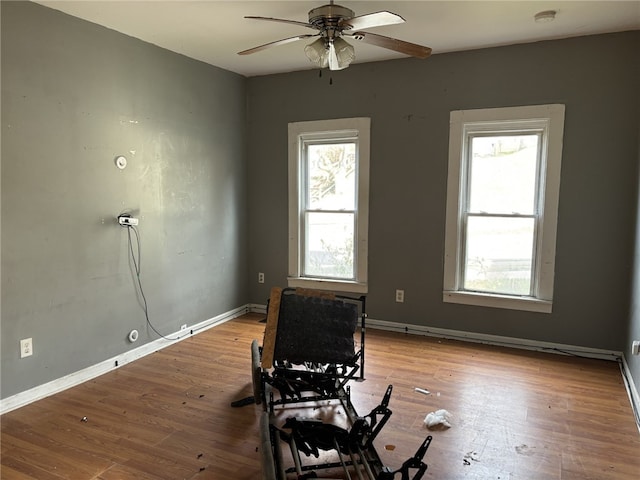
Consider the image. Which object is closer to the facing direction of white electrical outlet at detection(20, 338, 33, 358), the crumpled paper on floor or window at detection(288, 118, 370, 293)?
the crumpled paper on floor

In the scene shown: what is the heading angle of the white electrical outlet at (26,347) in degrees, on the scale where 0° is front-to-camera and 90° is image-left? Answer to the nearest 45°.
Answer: approximately 315°

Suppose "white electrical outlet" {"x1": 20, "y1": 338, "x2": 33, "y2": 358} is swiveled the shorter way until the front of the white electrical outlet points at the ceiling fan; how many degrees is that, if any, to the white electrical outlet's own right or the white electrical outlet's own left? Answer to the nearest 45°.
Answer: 0° — it already faces it

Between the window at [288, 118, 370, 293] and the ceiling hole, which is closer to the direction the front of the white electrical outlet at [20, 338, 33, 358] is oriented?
the ceiling hole

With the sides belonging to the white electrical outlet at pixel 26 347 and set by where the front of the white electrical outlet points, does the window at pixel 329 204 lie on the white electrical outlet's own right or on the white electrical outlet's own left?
on the white electrical outlet's own left

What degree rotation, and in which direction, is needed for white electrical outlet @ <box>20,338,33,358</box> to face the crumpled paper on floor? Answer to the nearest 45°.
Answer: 0° — it already faces it

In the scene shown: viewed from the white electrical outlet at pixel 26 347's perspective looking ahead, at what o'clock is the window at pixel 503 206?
The window is roughly at 11 o'clock from the white electrical outlet.

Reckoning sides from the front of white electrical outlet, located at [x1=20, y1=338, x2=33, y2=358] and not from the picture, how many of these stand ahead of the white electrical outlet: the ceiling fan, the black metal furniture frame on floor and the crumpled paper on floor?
3
